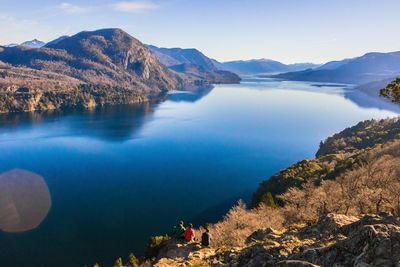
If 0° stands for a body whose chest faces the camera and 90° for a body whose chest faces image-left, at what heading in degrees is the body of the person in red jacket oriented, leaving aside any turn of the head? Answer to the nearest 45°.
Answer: approximately 180°

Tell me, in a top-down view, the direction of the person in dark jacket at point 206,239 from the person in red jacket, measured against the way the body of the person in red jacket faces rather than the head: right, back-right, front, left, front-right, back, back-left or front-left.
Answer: back-right
